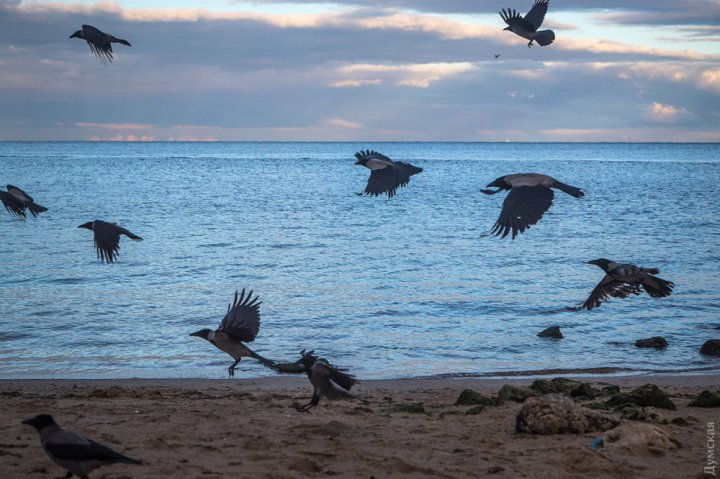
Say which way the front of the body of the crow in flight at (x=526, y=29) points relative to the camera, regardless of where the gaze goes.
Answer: to the viewer's left

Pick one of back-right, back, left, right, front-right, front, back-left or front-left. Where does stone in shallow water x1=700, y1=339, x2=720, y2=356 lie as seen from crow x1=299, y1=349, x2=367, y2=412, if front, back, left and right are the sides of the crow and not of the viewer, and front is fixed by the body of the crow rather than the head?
back-right

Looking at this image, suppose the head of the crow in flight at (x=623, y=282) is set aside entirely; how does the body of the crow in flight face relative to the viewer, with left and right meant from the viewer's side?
facing to the left of the viewer

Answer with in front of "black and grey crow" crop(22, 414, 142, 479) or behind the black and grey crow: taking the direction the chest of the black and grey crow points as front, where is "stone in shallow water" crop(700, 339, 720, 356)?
behind

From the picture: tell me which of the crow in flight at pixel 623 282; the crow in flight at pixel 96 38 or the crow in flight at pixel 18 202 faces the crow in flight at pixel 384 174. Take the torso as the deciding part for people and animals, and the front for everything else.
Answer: the crow in flight at pixel 623 282

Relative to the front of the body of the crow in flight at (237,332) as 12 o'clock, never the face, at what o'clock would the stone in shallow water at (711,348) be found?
The stone in shallow water is roughly at 5 o'clock from the crow in flight.

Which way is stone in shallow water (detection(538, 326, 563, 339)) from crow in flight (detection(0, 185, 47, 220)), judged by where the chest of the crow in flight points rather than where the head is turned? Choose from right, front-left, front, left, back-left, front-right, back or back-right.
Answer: back

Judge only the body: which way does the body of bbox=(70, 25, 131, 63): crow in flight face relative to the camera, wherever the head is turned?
to the viewer's left

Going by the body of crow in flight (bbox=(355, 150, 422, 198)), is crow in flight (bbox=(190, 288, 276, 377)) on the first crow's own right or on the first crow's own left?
on the first crow's own left

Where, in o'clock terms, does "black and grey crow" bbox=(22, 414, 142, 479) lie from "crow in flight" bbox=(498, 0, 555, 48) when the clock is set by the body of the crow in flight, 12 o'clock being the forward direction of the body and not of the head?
The black and grey crow is roughly at 10 o'clock from the crow in flight.

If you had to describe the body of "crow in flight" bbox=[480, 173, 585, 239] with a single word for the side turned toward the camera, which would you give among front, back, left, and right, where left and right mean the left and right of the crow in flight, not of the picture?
left

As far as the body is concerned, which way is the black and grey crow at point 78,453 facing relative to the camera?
to the viewer's left
